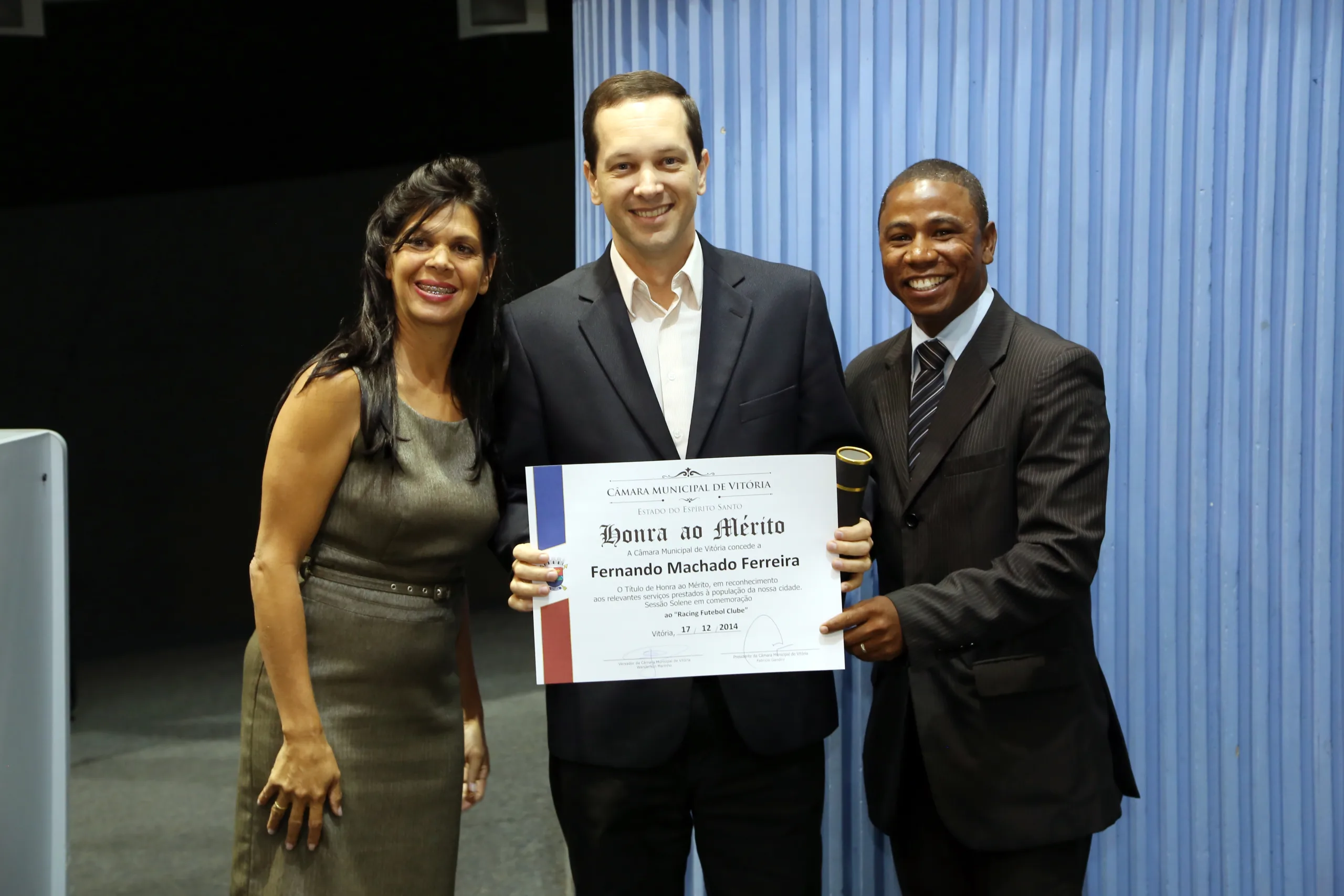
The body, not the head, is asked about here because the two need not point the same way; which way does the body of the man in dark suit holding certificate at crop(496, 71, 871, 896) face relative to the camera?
toward the camera

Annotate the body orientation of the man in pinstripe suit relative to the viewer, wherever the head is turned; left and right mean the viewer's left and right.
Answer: facing the viewer and to the left of the viewer

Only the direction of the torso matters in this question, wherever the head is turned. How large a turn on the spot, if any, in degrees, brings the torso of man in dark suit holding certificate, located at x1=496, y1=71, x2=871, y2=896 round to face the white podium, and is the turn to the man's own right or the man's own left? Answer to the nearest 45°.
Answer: approximately 90° to the man's own right

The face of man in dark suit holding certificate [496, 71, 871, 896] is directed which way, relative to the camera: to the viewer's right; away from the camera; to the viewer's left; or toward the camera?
toward the camera

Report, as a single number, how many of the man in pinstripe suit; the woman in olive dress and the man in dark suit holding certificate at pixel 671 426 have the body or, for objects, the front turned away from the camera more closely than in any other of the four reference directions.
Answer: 0

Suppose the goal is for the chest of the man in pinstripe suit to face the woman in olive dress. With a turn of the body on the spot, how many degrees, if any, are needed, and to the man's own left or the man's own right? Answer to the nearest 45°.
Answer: approximately 45° to the man's own right

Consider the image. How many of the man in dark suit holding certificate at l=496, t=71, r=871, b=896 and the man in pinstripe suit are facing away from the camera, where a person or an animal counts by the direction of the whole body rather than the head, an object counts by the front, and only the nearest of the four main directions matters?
0

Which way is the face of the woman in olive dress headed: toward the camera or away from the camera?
toward the camera
